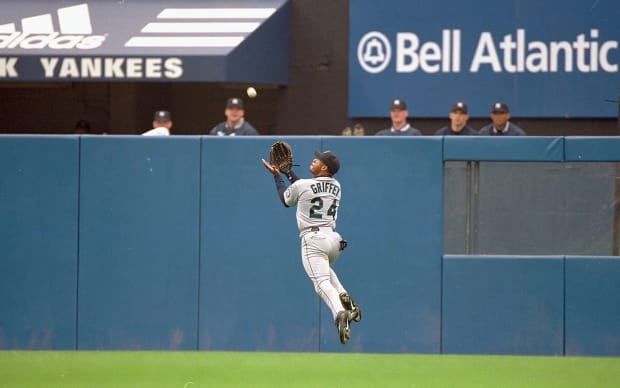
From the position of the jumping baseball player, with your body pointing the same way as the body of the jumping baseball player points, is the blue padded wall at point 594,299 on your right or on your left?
on your right

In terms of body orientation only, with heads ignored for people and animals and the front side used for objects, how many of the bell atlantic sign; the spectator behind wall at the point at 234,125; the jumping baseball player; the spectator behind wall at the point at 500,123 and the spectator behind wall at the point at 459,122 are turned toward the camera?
4

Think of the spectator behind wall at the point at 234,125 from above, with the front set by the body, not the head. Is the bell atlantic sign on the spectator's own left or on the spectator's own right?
on the spectator's own left

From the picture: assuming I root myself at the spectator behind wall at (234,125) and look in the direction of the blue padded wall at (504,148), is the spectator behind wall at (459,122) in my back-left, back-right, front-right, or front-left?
front-left

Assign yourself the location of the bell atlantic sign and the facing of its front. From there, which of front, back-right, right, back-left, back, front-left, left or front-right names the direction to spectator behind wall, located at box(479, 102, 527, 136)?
front

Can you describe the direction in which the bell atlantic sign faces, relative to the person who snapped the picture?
facing the viewer

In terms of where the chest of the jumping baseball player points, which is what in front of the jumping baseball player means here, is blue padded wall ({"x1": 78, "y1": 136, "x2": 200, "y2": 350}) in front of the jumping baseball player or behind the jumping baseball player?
in front

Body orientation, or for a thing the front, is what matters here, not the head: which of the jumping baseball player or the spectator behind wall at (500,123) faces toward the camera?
the spectator behind wall

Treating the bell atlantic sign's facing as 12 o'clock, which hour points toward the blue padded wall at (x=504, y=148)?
The blue padded wall is roughly at 12 o'clock from the bell atlantic sign.

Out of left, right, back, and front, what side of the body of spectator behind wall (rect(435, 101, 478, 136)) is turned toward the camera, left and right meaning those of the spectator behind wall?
front

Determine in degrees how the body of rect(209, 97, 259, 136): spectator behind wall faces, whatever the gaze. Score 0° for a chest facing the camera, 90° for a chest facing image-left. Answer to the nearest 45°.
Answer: approximately 0°

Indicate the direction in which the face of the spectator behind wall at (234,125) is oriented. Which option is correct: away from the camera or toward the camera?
toward the camera

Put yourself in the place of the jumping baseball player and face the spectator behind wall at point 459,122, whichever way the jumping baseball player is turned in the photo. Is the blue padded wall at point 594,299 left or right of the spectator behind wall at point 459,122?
right

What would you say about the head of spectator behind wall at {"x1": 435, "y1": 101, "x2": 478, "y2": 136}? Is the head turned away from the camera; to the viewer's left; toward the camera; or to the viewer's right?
toward the camera

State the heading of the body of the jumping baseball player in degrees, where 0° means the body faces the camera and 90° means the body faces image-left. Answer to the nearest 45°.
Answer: approximately 135°

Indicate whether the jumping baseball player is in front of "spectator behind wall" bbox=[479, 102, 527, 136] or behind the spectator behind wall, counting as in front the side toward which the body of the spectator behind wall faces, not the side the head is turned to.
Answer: in front

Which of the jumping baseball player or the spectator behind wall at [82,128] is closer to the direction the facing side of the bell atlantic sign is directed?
the jumping baseball player

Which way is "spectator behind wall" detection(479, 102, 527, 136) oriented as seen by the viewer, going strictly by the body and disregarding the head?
toward the camera
